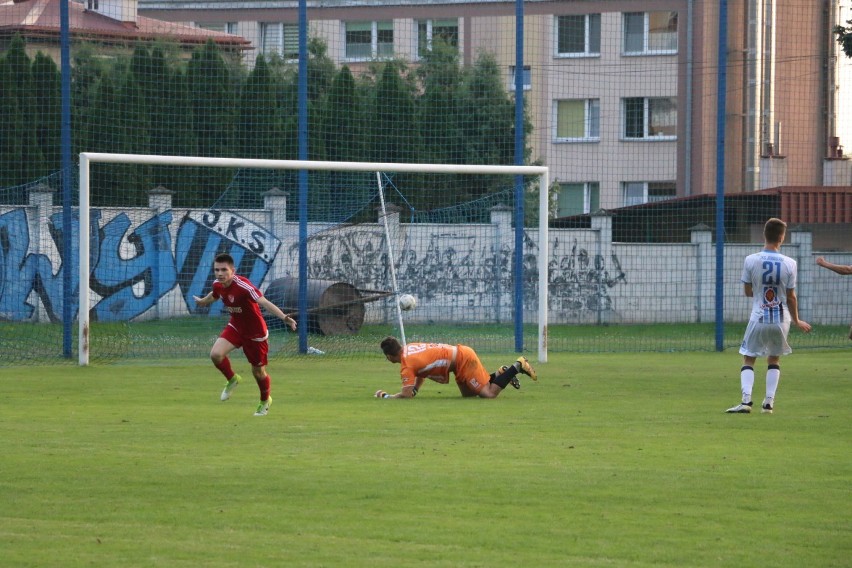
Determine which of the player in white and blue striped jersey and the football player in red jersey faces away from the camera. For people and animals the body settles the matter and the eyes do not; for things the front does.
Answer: the player in white and blue striped jersey

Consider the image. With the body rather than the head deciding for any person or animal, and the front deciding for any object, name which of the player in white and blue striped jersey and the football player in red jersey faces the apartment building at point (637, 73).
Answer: the player in white and blue striped jersey

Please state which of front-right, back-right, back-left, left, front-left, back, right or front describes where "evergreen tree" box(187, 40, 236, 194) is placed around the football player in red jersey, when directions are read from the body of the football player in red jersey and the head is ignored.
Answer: back-right

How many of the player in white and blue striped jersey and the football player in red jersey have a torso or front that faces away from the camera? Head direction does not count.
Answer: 1

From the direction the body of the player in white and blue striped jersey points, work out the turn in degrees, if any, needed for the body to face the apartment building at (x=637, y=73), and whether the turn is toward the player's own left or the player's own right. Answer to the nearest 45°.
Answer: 0° — they already face it

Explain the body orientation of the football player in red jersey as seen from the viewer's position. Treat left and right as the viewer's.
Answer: facing the viewer and to the left of the viewer

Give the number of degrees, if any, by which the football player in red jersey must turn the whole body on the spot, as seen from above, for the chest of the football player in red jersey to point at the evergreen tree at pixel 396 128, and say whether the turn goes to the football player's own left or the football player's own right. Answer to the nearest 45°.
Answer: approximately 135° to the football player's own right

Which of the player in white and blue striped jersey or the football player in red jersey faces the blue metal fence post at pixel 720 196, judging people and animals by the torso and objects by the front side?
the player in white and blue striped jersey

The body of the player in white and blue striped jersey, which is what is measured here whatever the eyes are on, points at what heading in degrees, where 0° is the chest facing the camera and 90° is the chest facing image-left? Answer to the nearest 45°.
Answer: approximately 180°
